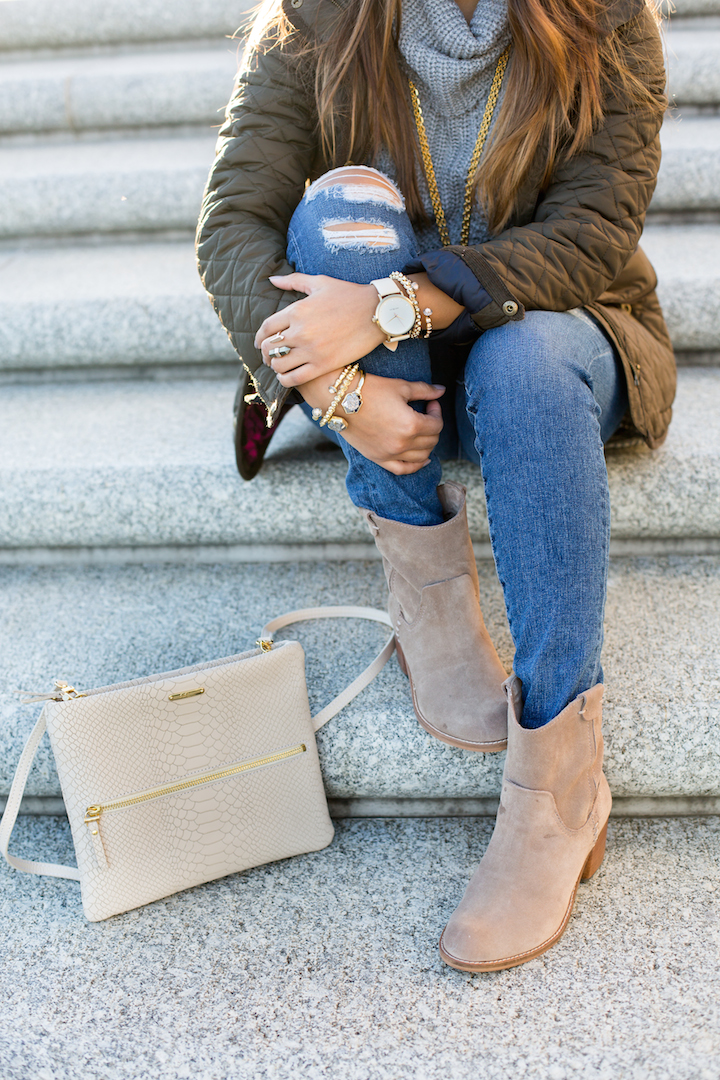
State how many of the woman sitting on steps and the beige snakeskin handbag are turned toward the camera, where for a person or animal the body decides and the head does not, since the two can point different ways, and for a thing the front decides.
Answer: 2

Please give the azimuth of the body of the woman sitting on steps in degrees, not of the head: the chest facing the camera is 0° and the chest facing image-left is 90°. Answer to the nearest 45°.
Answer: approximately 0°

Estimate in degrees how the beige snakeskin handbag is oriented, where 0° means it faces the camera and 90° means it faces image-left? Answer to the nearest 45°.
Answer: approximately 0°
